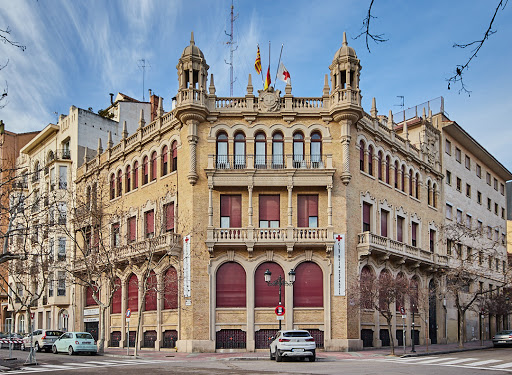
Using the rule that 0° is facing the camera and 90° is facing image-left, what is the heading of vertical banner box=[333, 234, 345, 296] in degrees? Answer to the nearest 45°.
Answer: approximately 0°

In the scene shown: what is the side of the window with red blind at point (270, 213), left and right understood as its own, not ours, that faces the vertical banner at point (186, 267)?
right

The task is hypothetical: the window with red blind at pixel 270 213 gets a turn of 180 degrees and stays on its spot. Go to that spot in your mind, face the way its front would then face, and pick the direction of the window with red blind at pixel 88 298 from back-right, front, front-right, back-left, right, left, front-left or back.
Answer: front-left

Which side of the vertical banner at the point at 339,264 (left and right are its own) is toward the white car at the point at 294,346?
front

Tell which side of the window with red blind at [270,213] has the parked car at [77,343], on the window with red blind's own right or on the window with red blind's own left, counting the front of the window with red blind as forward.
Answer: on the window with red blind's own right

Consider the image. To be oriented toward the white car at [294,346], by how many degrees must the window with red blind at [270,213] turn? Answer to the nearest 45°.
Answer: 0° — it already faces it
